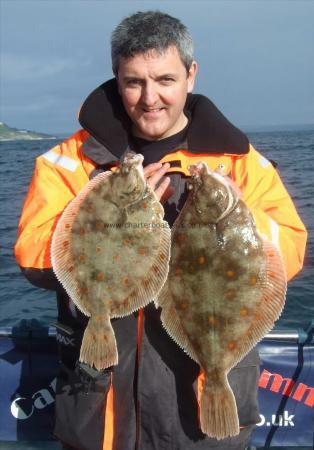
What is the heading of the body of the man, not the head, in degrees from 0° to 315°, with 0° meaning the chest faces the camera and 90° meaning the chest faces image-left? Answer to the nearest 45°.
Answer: approximately 0°
